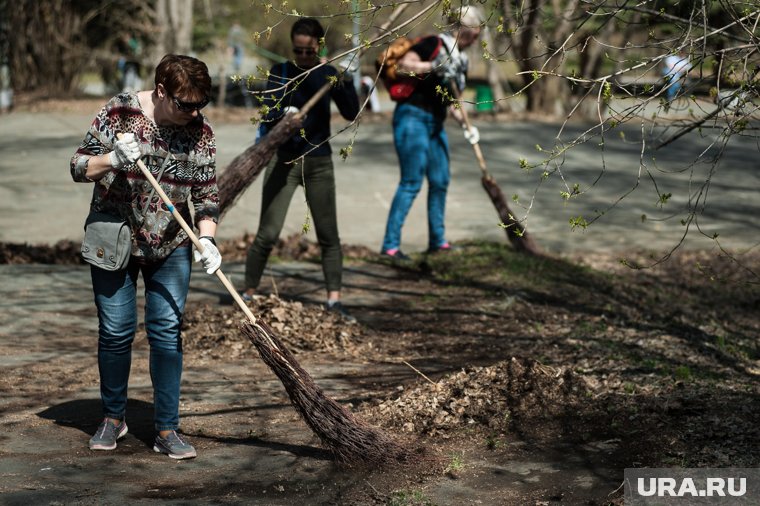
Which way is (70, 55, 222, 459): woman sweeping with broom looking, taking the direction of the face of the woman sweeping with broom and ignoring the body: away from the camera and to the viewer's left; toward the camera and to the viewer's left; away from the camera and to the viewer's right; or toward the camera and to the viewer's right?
toward the camera and to the viewer's right

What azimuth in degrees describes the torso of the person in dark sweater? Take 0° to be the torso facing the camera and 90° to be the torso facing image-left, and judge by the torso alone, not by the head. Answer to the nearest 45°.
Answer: approximately 0°

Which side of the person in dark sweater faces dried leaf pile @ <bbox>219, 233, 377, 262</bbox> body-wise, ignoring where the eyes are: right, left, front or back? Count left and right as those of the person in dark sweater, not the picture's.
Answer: back

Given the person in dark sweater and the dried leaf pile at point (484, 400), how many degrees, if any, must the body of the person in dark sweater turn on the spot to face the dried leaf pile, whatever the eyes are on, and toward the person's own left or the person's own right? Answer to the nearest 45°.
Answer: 0° — they already face it

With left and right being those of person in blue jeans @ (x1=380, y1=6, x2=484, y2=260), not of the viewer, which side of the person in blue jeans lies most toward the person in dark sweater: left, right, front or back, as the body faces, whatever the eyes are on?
right

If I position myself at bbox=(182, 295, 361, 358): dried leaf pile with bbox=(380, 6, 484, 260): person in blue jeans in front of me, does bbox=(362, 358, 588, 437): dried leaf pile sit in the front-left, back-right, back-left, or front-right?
back-right

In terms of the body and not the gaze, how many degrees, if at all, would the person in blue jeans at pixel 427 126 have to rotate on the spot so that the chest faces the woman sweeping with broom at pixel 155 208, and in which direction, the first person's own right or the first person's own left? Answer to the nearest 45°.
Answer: approximately 45° to the first person's own right
